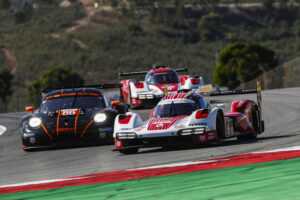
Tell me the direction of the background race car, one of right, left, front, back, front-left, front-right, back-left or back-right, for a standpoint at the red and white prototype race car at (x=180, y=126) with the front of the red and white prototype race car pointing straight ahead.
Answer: back-right

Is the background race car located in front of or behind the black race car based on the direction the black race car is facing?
behind

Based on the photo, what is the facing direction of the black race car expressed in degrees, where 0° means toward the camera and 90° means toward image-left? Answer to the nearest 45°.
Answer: approximately 0°
